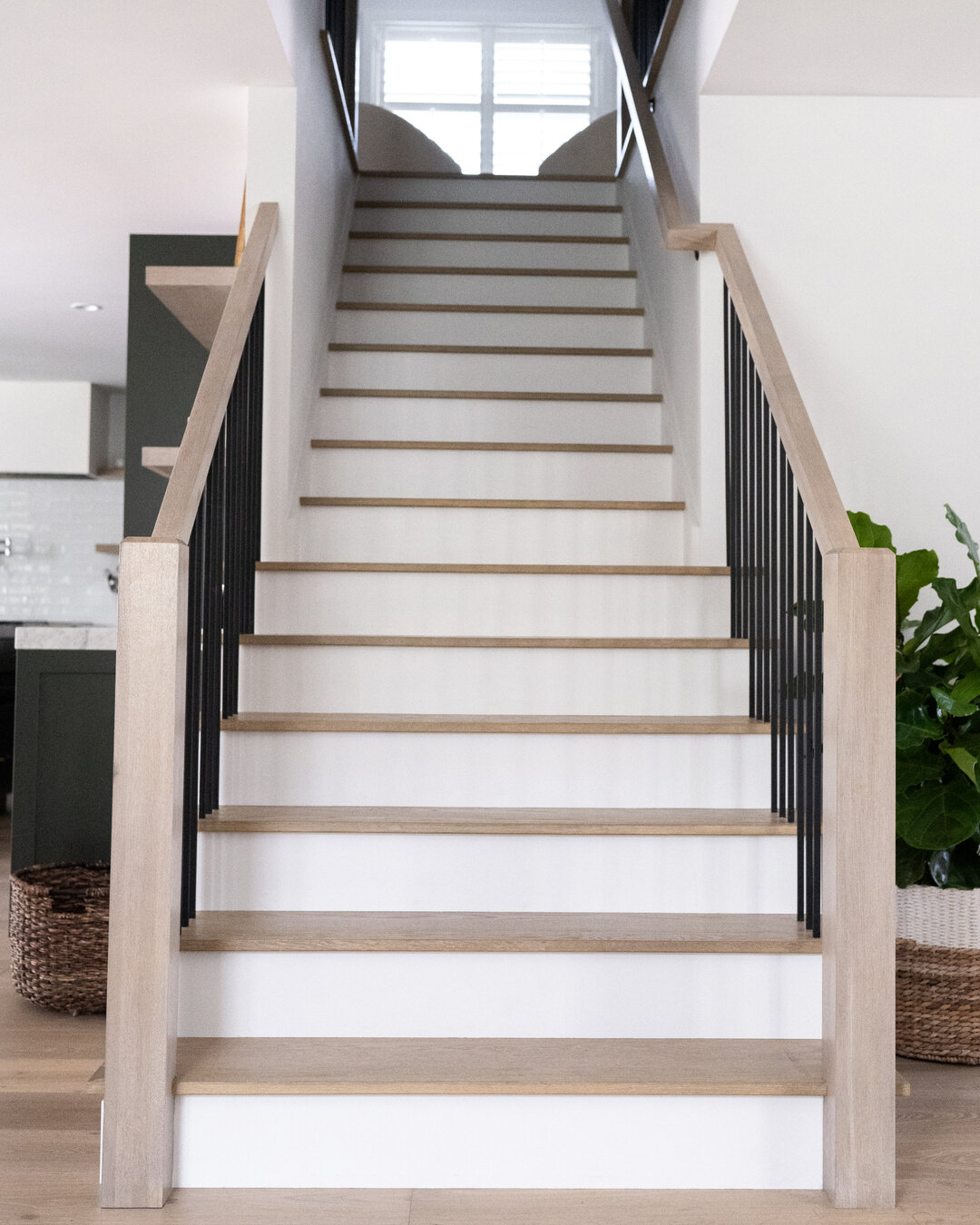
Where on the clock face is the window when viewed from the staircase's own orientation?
The window is roughly at 6 o'clock from the staircase.

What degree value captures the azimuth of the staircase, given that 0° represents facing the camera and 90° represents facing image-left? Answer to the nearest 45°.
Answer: approximately 0°

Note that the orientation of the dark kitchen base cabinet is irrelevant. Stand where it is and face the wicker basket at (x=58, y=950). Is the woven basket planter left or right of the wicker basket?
left

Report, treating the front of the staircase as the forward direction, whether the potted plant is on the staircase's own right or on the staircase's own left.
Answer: on the staircase's own left

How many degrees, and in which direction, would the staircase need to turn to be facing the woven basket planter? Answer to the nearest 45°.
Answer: approximately 90° to its left
